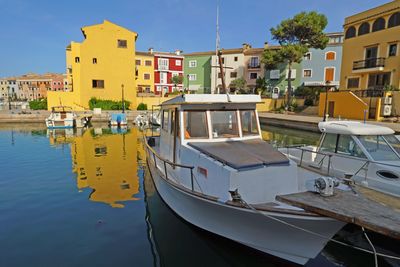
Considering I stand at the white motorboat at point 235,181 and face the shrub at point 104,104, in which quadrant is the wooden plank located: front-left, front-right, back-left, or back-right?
back-right

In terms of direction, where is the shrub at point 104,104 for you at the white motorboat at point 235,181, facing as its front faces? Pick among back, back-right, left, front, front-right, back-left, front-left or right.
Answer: back

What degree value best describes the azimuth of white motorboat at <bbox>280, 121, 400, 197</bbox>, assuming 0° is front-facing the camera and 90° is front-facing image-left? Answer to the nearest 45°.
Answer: approximately 315°

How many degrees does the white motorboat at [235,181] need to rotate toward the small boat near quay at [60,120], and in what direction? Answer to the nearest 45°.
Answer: approximately 180°

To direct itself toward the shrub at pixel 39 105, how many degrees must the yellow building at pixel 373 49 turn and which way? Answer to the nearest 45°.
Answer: approximately 45° to its right

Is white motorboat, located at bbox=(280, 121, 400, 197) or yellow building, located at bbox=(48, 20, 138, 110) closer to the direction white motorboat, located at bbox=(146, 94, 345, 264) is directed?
the white motorboat

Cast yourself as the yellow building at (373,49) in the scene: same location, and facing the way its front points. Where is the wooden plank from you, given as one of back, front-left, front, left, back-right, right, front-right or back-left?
front-left

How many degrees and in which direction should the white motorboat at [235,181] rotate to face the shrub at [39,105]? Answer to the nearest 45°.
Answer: approximately 180°
